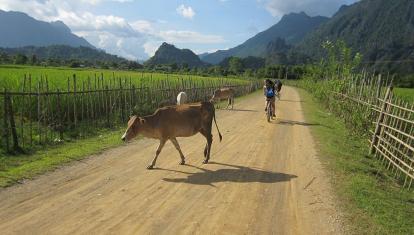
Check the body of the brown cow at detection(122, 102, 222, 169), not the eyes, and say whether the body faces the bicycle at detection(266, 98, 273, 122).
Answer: no

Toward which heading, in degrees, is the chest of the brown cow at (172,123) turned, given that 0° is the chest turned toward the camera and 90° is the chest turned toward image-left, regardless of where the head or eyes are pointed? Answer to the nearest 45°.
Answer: approximately 90°

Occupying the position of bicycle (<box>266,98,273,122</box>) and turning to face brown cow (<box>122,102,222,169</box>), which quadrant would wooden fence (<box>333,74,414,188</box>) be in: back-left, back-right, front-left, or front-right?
front-left

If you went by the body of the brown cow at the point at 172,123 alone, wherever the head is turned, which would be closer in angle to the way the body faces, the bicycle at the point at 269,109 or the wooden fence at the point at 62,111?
the wooden fence

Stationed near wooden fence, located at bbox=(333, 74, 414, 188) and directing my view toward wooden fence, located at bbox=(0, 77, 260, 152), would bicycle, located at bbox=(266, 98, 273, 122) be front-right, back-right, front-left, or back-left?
front-right

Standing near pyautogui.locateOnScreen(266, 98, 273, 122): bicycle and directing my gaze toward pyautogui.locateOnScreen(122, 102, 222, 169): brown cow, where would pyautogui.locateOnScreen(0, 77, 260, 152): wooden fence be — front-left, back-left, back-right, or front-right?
front-right

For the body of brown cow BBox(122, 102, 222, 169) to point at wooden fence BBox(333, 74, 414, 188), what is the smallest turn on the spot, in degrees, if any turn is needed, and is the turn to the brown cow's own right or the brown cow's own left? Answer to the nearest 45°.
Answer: approximately 180°

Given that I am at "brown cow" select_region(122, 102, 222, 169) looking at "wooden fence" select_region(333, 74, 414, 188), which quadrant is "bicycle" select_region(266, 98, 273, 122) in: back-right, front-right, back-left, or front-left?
front-left
